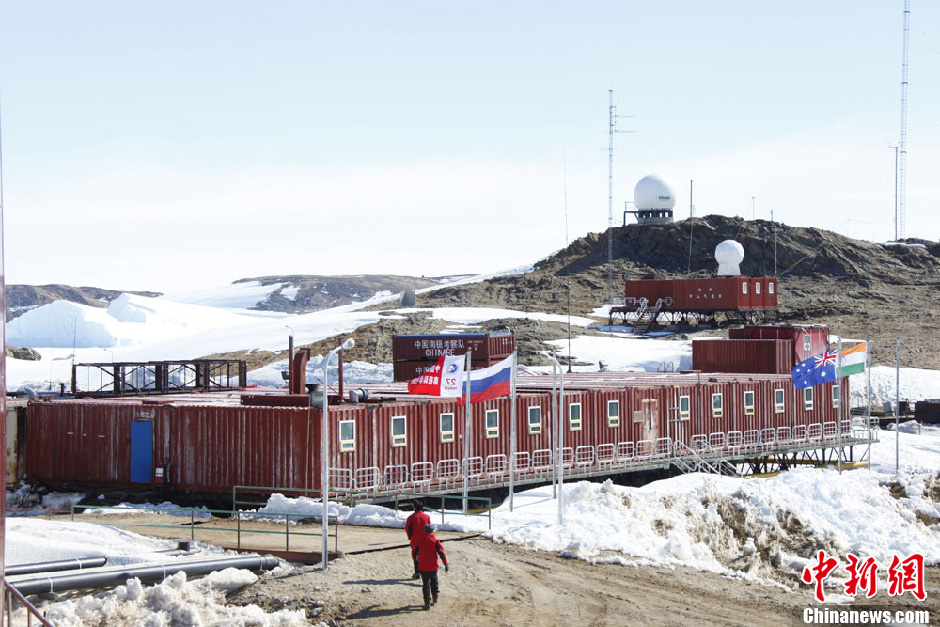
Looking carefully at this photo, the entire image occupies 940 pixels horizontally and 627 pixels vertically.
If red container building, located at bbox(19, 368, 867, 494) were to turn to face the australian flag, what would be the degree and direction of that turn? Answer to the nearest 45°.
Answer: approximately 45° to its left

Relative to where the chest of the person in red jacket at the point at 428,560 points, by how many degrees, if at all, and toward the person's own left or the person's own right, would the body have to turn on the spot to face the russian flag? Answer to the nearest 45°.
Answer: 0° — they already face it

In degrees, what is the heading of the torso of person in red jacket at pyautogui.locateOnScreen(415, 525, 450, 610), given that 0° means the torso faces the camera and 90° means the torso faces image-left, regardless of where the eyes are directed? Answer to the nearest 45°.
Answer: approximately 180°

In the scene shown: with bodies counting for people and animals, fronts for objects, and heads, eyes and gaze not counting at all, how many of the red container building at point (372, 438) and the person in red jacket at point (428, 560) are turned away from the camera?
1

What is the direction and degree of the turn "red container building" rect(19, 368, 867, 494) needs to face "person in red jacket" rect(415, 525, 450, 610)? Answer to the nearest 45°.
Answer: approximately 45° to its right

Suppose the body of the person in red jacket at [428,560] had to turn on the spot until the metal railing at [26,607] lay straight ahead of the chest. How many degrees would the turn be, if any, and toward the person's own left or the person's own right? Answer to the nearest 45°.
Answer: approximately 180°

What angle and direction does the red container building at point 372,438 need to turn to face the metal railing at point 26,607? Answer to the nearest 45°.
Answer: approximately 45° to its right

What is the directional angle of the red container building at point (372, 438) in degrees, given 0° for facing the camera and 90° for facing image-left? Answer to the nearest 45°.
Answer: approximately 315°

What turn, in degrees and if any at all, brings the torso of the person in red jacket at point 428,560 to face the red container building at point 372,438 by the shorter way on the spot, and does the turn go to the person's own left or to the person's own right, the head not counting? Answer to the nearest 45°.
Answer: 0° — they already face it

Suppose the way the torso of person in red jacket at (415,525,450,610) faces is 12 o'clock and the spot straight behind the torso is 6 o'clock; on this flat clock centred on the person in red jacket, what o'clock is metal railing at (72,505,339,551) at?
The metal railing is roughly at 11 o'clock from the person in red jacket.

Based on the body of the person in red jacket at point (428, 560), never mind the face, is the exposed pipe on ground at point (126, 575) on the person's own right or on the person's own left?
on the person's own left

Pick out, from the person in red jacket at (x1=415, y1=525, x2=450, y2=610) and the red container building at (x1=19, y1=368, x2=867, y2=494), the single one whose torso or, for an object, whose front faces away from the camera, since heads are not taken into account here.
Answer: the person in red jacket

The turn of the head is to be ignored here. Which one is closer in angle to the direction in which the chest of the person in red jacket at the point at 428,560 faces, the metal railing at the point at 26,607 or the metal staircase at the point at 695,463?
the metal staircase
